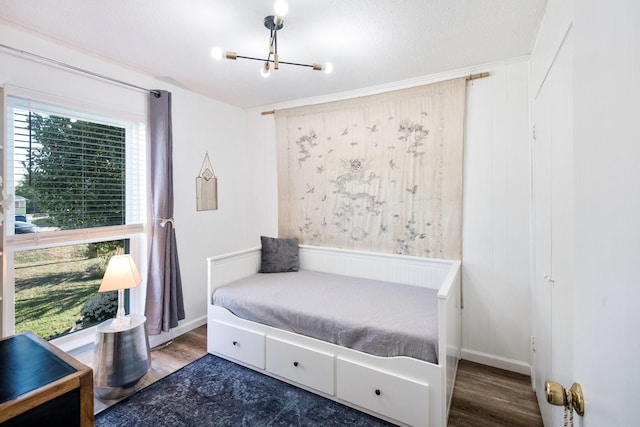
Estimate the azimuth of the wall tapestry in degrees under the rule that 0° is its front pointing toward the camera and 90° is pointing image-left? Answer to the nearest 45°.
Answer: approximately 45°

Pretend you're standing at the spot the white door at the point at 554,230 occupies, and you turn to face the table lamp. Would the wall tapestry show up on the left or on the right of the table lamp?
right
